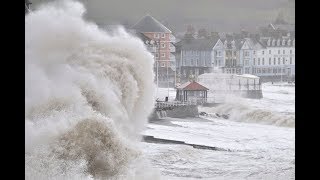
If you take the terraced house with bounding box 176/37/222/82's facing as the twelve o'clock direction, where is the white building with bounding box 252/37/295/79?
The white building is roughly at 9 o'clock from the terraced house.

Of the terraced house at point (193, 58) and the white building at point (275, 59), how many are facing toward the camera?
2

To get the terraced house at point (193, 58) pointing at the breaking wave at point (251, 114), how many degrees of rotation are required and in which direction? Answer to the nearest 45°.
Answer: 0° — it already faces it

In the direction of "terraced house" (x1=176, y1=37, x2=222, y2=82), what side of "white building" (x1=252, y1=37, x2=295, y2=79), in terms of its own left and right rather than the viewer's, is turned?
right

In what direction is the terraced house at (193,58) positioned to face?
toward the camera

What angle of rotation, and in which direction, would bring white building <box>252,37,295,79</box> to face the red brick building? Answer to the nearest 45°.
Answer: approximately 90° to its right

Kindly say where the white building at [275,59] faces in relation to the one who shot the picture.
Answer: facing the viewer

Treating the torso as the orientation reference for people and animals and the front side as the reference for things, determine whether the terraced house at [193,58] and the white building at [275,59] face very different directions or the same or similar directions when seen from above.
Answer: same or similar directions
